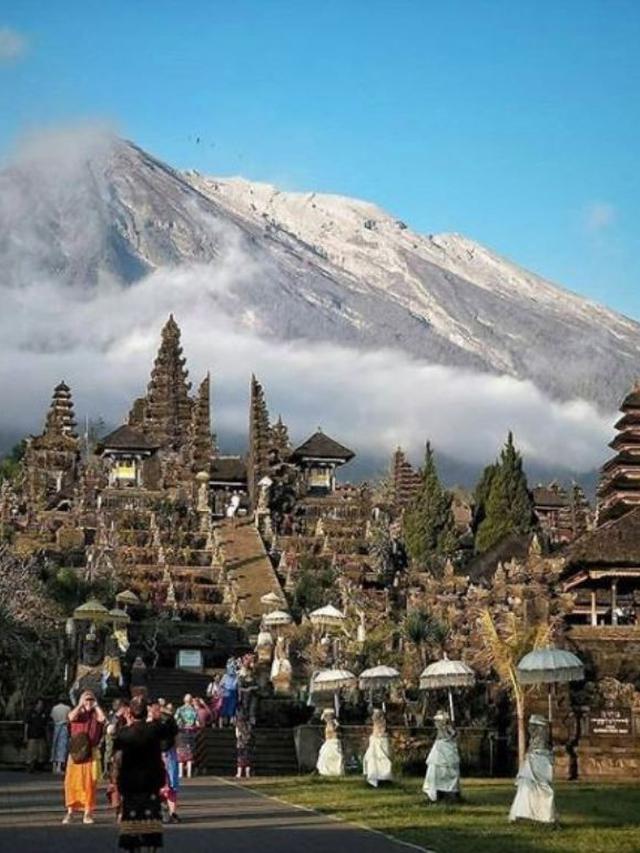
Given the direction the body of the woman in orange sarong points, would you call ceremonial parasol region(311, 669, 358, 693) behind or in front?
behind

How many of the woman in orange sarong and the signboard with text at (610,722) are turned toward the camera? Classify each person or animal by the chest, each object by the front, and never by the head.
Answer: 2

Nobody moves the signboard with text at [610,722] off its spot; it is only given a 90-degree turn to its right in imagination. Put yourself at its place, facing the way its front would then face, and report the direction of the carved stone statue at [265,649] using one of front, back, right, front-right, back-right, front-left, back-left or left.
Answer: front-right

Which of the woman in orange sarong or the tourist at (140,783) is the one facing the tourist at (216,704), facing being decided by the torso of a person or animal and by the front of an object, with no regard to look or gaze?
the tourist at (140,783)

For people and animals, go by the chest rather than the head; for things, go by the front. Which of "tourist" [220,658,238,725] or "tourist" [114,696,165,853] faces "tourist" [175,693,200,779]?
"tourist" [114,696,165,853]

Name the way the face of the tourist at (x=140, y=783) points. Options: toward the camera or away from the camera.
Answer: away from the camera

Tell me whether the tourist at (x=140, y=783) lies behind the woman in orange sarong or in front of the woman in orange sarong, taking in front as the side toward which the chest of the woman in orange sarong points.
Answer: in front

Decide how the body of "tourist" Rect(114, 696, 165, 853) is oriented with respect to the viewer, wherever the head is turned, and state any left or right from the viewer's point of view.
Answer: facing away from the viewer

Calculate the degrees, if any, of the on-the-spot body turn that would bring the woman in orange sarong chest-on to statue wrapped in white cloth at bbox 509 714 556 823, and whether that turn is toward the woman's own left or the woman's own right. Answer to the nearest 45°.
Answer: approximately 90° to the woman's own left

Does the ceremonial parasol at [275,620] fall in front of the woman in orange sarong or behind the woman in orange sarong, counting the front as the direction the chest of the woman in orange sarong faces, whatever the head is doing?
behind
